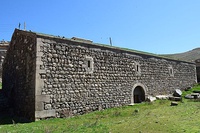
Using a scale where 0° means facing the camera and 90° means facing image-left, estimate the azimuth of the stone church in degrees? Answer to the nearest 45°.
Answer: approximately 315°
